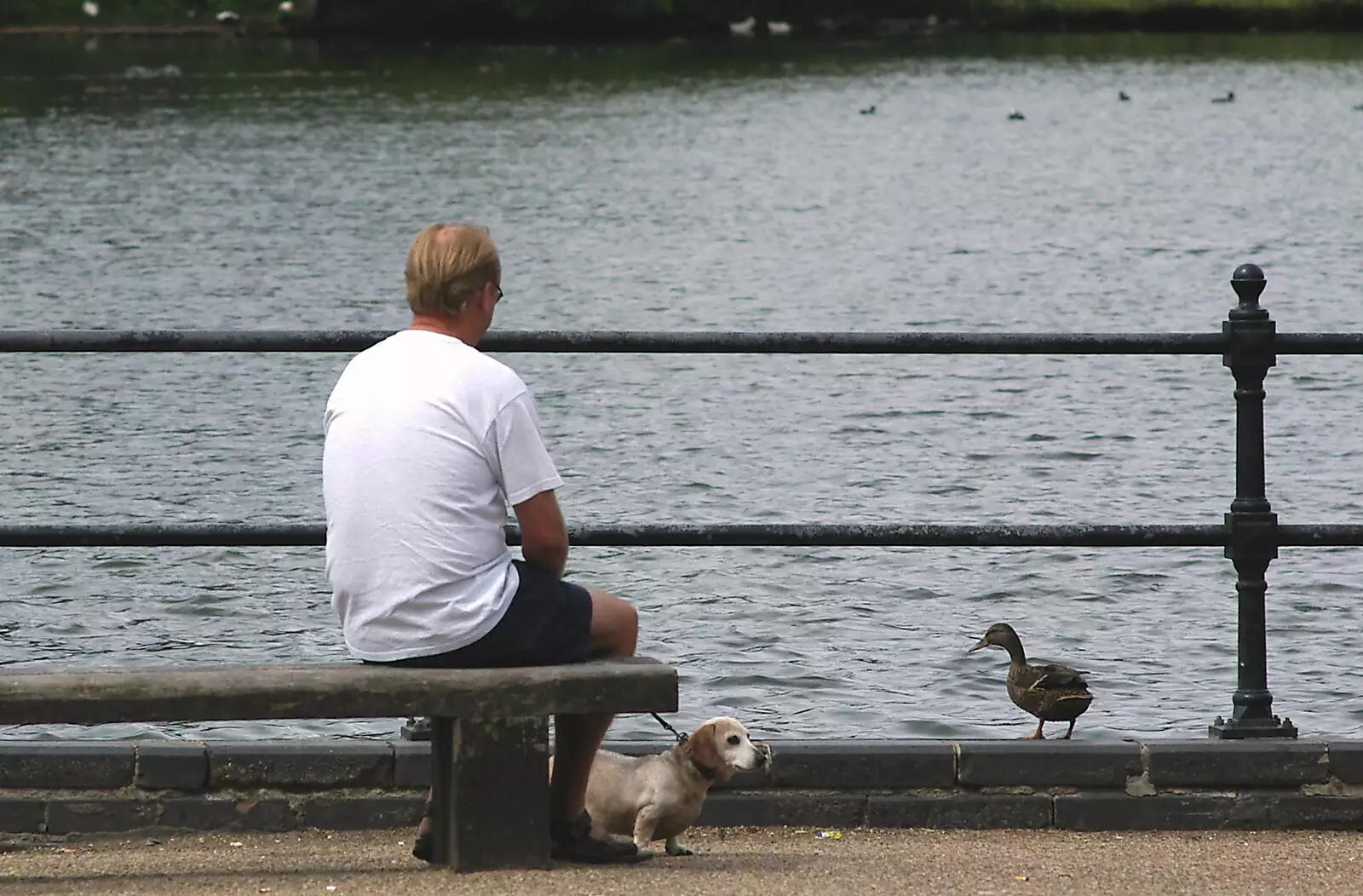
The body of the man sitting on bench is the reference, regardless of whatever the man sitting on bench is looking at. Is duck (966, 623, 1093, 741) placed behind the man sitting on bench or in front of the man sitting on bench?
in front

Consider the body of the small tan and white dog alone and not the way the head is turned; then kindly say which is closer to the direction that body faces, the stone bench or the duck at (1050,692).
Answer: the duck

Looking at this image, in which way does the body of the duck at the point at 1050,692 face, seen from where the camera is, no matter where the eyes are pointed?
to the viewer's left

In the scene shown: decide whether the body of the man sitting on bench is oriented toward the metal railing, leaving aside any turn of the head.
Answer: yes

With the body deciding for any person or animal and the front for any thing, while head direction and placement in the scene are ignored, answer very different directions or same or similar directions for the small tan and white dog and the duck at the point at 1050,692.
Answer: very different directions

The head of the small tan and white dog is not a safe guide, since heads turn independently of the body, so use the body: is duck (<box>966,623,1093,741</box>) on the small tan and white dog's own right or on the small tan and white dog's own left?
on the small tan and white dog's own left

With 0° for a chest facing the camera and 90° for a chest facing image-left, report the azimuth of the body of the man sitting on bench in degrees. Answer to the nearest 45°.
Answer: approximately 225°

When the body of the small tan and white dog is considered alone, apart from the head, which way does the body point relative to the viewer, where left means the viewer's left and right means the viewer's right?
facing to the right of the viewer

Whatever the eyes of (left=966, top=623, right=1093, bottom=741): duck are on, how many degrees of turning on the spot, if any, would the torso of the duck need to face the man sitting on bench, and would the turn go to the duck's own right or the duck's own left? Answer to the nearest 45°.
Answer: approximately 45° to the duck's own left

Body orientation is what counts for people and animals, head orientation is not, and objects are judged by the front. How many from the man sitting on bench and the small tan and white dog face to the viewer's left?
0

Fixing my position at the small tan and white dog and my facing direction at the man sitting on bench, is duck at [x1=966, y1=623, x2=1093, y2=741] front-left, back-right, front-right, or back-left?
back-right

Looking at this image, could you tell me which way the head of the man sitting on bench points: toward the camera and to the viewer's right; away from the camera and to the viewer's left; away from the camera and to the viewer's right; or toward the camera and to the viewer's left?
away from the camera and to the viewer's right
